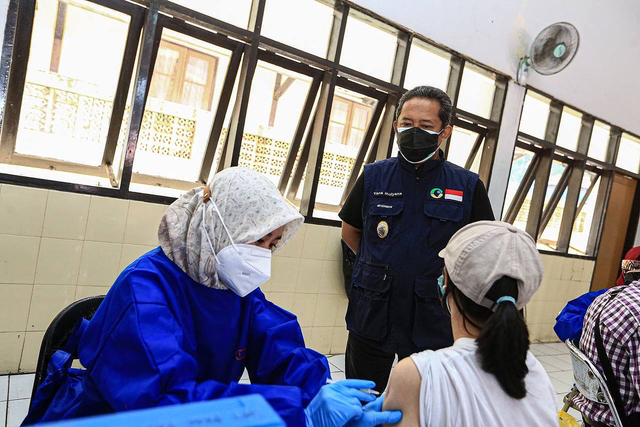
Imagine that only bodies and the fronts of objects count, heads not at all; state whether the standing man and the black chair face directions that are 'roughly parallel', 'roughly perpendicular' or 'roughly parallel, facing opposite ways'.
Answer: roughly perpendicular

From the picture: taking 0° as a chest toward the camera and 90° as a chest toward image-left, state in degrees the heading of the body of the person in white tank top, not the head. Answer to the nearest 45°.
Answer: approximately 135°

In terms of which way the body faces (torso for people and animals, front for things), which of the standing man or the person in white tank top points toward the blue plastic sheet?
the standing man

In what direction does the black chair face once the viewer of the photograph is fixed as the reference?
facing the viewer and to the right of the viewer

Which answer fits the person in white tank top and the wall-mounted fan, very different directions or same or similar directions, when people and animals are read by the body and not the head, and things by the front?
very different directions

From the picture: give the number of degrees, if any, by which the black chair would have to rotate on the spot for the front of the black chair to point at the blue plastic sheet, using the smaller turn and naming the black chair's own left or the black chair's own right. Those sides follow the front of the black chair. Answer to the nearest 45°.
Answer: approximately 45° to the black chair's own right

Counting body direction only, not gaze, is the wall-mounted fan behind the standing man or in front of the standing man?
behind

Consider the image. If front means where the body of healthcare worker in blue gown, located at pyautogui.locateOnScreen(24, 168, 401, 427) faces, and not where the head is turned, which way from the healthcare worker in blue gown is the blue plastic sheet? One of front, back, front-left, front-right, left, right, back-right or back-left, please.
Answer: front-right

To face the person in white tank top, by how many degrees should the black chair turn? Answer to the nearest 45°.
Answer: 0° — it already faces them

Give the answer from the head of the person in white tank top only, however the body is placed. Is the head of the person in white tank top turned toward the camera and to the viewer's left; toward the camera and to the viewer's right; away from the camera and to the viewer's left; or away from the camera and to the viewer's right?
away from the camera and to the viewer's left

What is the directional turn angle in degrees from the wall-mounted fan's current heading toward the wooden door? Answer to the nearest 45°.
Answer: approximately 90° to its left

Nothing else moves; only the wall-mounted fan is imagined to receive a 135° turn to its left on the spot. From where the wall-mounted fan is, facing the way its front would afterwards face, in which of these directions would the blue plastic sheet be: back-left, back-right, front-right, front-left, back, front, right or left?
back

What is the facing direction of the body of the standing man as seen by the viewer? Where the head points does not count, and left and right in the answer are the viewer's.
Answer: facing the viewer

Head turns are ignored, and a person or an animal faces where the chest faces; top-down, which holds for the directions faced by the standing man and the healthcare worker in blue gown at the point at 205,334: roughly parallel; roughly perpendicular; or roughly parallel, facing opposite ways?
roughly perpendicular

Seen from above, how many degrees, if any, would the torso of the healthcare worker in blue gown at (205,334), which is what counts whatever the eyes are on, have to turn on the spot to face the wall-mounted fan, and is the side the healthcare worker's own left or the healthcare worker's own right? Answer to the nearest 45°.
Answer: approximately 90° to the healthcare worker's own left

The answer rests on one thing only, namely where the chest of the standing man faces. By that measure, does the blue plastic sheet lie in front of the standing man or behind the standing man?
in front

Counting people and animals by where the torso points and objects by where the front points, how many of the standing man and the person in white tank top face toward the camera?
1

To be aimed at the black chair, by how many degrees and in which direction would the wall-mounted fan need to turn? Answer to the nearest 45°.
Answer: approximately 45° to its right
